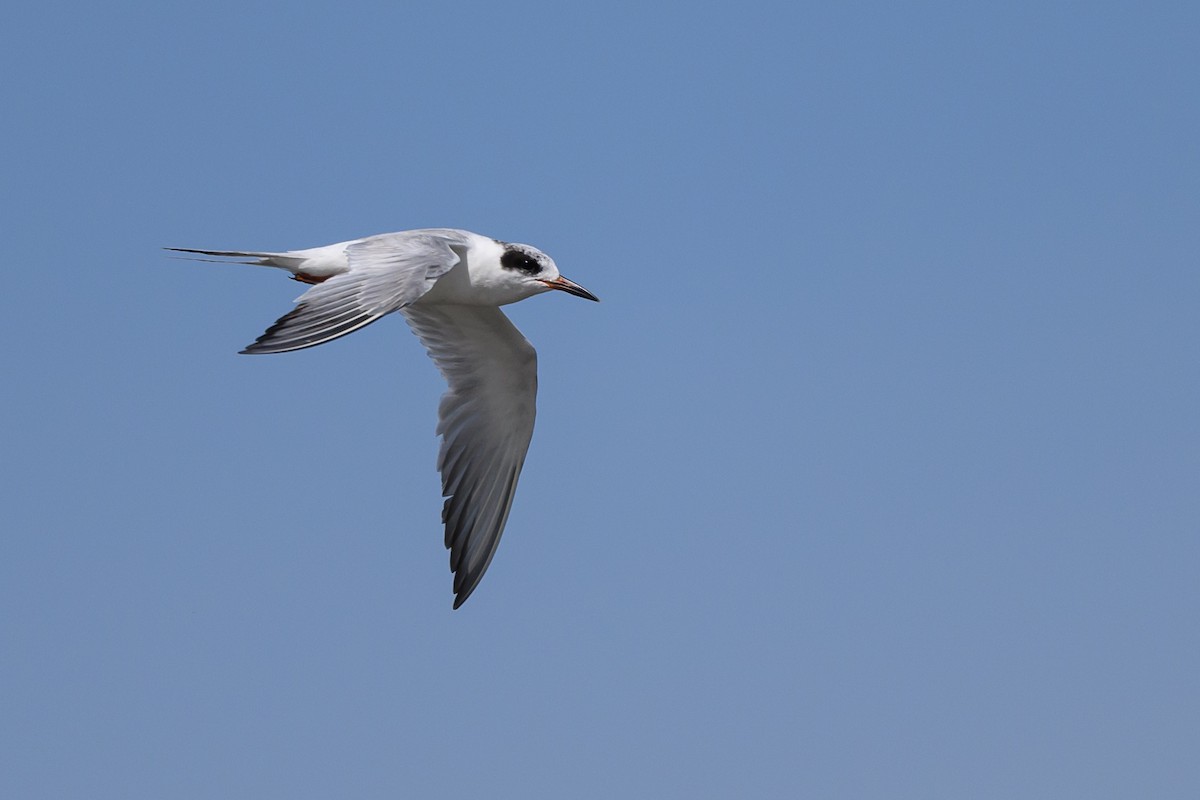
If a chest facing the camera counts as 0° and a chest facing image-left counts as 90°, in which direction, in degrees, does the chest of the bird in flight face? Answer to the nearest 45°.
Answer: approximately 270°
